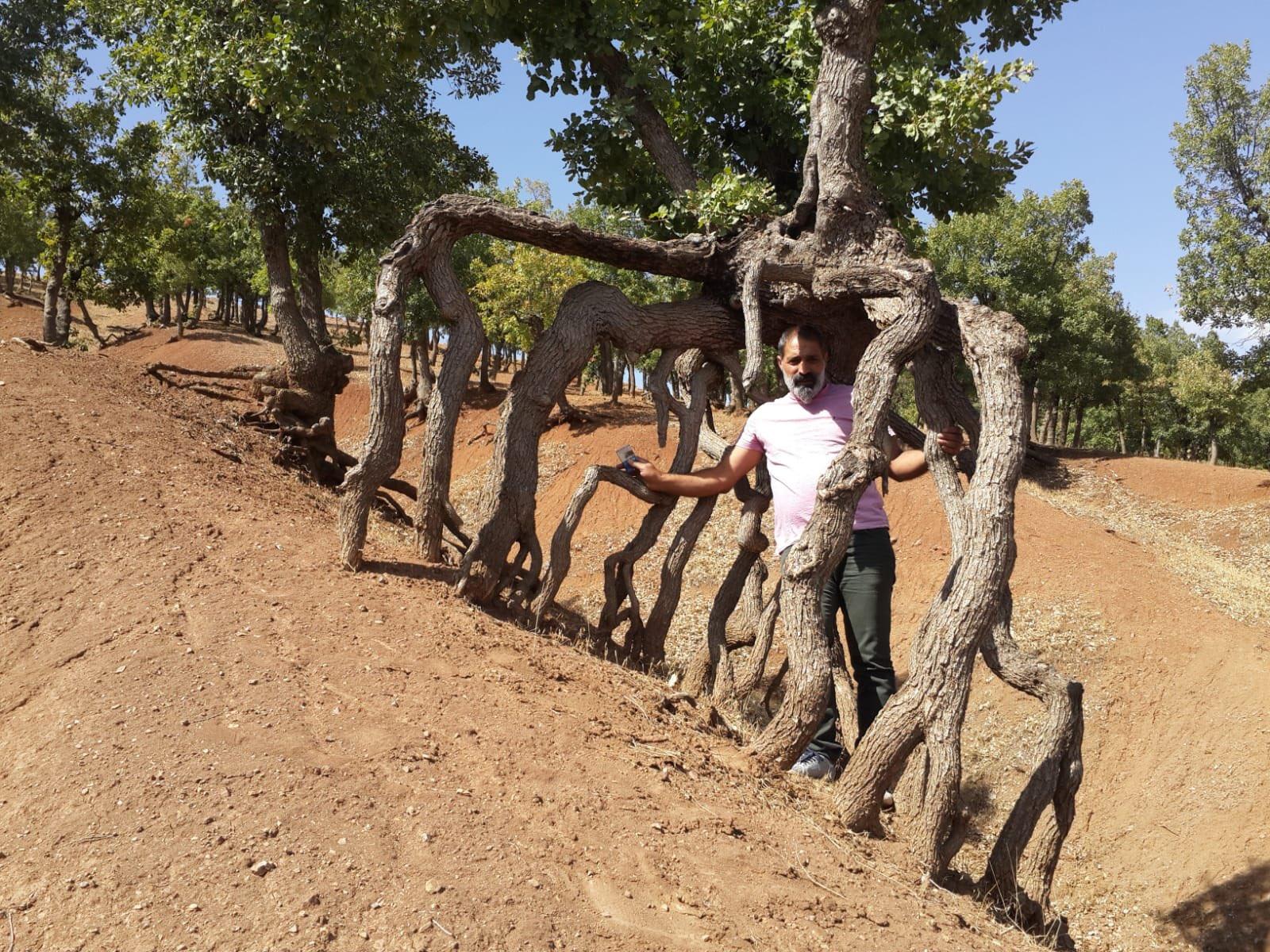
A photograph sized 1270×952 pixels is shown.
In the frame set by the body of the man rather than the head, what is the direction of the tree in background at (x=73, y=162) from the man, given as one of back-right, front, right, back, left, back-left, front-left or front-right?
back-right

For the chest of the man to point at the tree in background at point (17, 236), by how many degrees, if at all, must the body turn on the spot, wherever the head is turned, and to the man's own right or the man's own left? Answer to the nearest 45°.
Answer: approximately 135° to the man's own right

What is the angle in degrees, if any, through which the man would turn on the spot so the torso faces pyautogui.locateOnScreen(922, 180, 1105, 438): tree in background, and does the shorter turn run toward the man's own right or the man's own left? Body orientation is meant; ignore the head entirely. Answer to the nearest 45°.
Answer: approximately 180°

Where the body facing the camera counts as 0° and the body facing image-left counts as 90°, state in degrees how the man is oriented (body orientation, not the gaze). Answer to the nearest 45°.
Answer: approximately 0°
